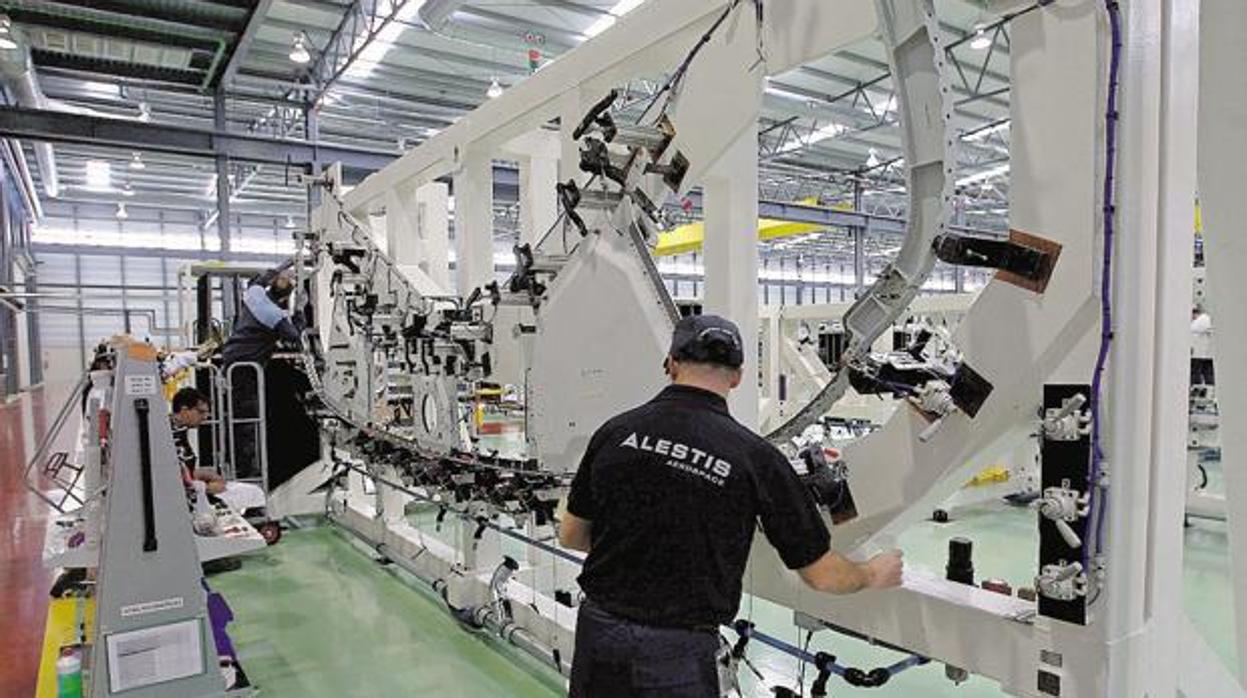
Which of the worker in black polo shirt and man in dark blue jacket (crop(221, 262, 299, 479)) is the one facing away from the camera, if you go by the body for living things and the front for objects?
the worker in black polo shirt

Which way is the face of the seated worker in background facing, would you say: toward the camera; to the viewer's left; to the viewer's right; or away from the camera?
to the viewer's right

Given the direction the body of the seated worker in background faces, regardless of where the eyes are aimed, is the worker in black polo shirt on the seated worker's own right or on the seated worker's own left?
on the seated worker's own right

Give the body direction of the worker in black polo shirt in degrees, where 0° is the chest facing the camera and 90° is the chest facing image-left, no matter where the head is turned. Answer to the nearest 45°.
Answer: approximately 180°

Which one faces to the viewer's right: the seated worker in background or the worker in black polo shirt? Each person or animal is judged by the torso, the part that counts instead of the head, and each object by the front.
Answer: the seated worker in background

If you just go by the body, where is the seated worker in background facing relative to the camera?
to the viewer's right

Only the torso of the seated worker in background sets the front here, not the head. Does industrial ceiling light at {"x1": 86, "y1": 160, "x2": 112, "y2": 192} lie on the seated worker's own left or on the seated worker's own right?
on the seated worker's own left

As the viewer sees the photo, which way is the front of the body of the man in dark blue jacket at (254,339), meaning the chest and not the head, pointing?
to the viewer's right
